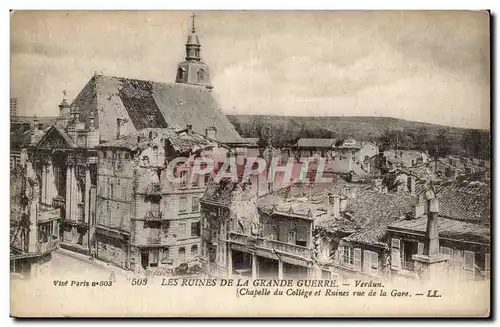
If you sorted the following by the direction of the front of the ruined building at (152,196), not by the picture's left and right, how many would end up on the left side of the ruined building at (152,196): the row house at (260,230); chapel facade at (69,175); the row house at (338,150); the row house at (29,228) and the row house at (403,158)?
3

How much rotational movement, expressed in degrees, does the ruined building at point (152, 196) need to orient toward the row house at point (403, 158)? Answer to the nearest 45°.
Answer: approximately 90° to its left

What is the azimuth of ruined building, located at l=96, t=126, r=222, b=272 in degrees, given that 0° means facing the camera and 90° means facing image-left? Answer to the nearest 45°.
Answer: approximately 0°

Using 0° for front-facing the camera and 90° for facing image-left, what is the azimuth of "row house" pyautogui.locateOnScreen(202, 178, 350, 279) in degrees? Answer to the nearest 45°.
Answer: approximately 45°

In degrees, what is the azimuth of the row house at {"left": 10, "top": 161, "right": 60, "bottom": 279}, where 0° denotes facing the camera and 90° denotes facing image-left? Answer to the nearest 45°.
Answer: approximately 315°

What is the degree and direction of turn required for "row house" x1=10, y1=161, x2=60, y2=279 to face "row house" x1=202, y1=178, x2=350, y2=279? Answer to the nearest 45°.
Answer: approximately 45° to its left
